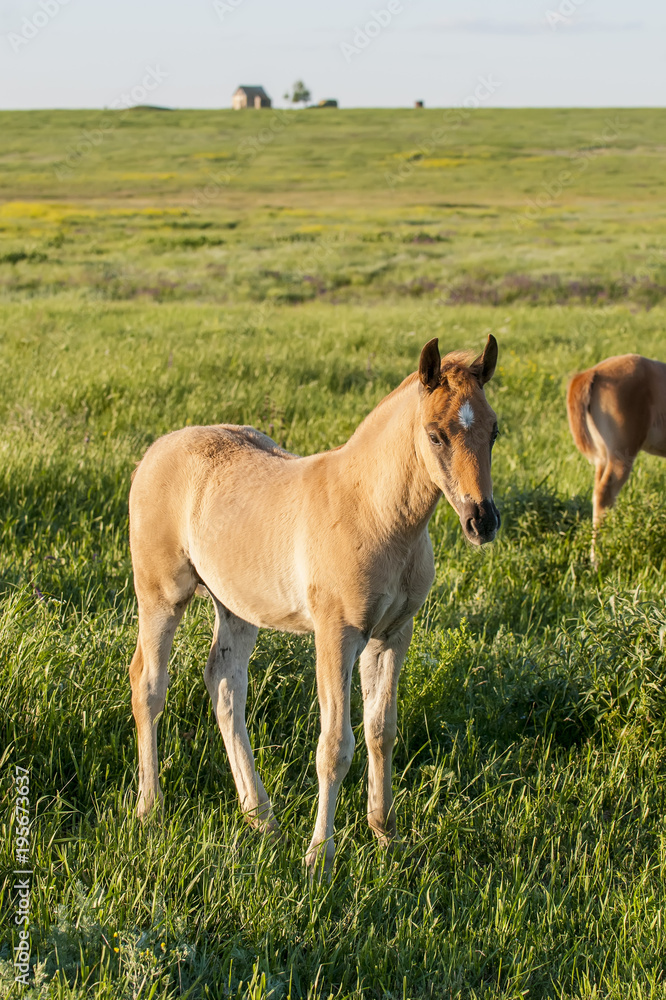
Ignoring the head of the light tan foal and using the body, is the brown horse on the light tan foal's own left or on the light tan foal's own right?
on the light tan foal's own left

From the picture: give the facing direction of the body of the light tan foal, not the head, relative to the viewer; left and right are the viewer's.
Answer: facing the viewer and to the right of the viewer
